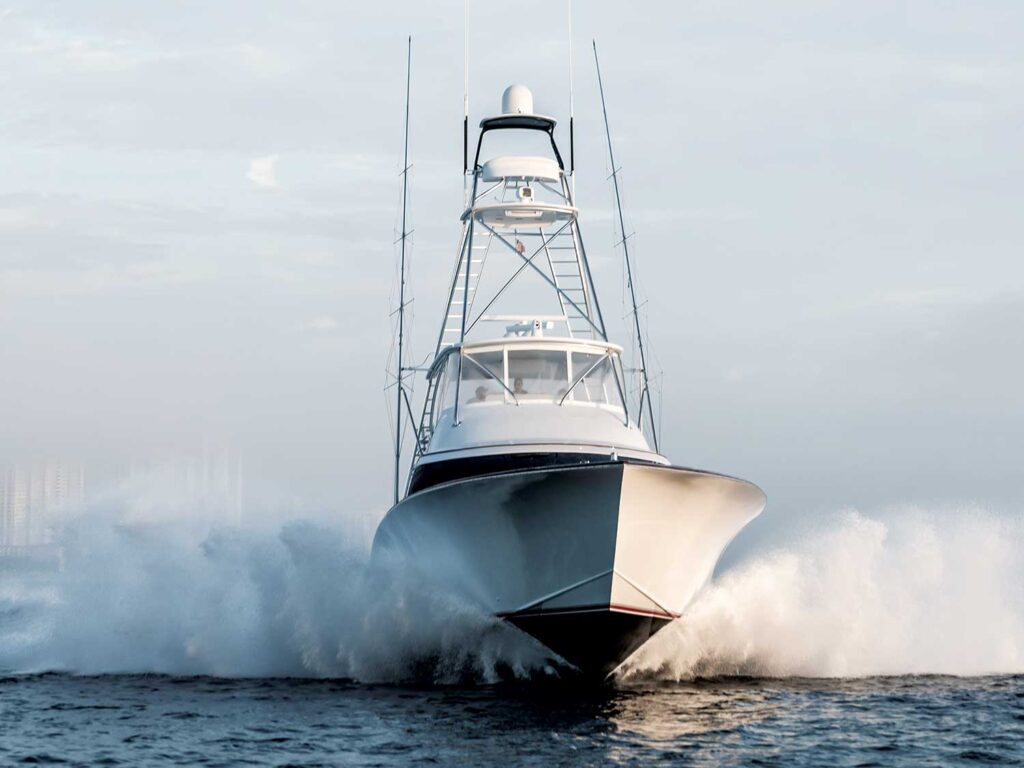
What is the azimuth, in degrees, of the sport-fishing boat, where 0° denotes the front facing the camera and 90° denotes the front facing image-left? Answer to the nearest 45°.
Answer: approximately 0°
